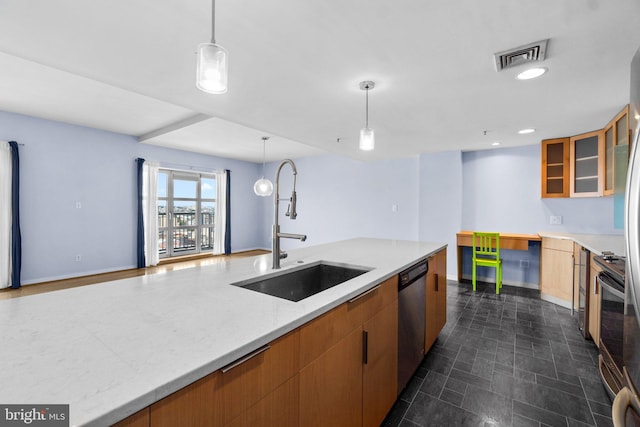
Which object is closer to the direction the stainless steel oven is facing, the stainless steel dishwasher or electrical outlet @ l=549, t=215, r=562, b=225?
the stainless steel dishwasher

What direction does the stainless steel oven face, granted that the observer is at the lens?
facing to the left of the viewer

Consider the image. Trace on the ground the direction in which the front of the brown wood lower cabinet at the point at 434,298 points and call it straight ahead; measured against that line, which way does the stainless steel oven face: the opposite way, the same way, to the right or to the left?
the opposite way

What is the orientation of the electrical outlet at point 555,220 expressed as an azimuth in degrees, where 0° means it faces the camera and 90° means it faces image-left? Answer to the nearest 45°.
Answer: approximately 0°

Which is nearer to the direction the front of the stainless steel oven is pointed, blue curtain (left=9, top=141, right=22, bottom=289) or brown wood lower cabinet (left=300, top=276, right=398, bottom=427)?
the blue curtain

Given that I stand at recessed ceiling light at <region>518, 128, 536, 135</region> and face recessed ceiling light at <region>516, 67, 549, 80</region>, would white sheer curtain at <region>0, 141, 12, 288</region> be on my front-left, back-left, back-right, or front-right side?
front-right

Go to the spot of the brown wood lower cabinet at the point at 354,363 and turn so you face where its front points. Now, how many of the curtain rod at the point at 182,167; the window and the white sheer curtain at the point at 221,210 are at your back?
3

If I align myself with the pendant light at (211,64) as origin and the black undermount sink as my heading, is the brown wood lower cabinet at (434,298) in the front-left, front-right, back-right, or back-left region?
front-right

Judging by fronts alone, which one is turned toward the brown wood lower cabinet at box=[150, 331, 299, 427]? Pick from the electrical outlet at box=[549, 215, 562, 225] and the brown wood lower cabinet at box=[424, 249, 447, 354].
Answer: the electrical outlet

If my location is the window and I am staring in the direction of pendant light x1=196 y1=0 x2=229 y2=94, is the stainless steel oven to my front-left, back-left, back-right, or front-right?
front-left

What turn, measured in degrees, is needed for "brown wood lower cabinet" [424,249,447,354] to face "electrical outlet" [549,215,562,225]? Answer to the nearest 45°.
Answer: approximately 45° to its left

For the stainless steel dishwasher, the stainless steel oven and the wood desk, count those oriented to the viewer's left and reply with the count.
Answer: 1

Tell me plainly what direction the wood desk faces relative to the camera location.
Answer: facing the viewer
